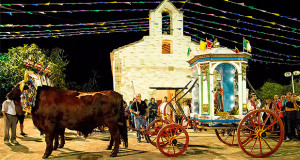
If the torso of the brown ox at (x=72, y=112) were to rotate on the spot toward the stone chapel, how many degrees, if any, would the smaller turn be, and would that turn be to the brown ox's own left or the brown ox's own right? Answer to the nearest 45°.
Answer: approximately 135° to the brown ox's own right

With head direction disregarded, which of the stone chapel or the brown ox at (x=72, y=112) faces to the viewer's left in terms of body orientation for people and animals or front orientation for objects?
the brown ox

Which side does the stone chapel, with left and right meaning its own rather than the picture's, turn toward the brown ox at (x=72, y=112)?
front

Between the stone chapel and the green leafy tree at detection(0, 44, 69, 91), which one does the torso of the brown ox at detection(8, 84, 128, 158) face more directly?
the green leafy tree

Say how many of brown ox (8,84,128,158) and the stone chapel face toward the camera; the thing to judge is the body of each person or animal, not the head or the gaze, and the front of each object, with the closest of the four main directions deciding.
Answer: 1

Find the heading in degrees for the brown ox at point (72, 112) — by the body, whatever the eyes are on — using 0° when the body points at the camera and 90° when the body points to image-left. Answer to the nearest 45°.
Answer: approximately 90°

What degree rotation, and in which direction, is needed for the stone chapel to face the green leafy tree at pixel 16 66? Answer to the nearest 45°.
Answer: approximately 135° to its right

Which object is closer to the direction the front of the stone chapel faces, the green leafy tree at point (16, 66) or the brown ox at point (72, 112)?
the brown ox

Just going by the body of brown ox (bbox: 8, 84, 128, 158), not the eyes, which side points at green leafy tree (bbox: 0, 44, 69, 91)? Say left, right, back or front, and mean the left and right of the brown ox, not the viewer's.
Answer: right

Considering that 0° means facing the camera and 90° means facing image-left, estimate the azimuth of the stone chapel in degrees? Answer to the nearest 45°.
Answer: approximately 0°

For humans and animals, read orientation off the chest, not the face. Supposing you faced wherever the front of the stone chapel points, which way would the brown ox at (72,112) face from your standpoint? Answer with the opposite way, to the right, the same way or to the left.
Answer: to the right
